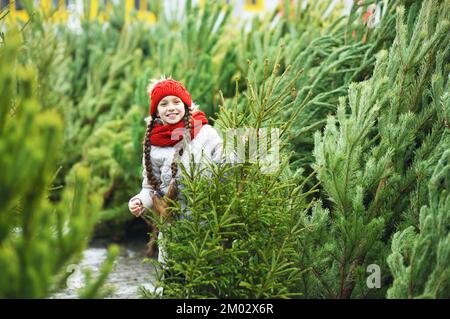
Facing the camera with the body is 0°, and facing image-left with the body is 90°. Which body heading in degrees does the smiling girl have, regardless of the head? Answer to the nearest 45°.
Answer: approximately 0°

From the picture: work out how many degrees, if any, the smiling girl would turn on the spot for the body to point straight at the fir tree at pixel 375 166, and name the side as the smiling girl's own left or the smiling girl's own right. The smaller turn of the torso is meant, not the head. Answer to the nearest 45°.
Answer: approximately 90° to the smiling girl's own left
